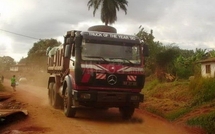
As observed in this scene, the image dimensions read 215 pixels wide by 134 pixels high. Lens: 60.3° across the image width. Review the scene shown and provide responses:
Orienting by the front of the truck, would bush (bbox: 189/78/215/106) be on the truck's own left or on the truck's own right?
on the truck's own left

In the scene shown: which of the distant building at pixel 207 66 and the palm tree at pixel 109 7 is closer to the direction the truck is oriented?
the distant building

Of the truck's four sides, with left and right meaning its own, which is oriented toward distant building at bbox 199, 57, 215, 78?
left

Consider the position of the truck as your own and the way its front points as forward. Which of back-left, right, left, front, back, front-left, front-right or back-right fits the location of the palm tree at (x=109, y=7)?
back-left

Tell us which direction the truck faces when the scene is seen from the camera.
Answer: facing the viewer and to the right of the viewer

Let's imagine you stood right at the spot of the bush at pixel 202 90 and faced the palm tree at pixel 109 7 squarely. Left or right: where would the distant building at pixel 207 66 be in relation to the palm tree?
right

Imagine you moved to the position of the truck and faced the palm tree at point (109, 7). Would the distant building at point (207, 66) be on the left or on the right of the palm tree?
right
